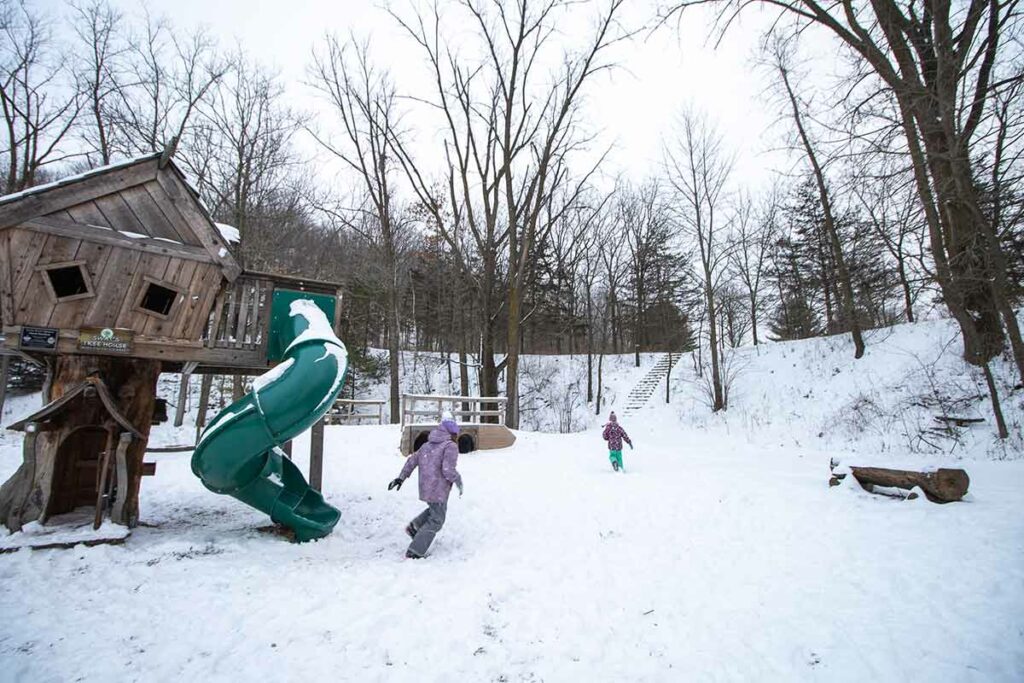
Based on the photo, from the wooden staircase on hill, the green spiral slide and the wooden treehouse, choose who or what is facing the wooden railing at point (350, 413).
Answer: the wooden staircase on hill

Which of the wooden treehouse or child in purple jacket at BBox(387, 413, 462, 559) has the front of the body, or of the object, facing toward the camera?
the wooden treehouse

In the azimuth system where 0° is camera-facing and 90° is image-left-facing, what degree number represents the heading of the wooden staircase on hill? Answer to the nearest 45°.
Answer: approximately 45°

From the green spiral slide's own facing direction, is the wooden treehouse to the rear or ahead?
to the rear

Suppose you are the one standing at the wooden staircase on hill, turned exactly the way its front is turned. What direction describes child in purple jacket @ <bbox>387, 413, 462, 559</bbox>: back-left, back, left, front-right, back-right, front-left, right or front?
front-left

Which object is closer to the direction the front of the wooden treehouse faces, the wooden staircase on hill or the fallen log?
the fallen log

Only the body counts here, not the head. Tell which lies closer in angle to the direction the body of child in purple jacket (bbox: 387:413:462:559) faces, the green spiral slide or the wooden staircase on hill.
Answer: the wooden staircase on hill

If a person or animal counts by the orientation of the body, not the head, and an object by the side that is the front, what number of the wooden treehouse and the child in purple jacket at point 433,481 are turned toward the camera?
1

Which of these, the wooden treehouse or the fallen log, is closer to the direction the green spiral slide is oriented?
the fallen log

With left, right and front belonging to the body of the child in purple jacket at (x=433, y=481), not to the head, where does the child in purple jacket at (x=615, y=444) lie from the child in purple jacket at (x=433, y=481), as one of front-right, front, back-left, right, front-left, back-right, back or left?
front

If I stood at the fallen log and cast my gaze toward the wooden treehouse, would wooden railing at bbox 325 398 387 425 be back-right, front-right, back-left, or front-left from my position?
front-right

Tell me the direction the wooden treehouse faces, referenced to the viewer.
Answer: facing the viewer

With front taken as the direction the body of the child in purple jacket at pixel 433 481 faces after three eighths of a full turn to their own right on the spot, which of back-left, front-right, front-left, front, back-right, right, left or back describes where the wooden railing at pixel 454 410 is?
back
